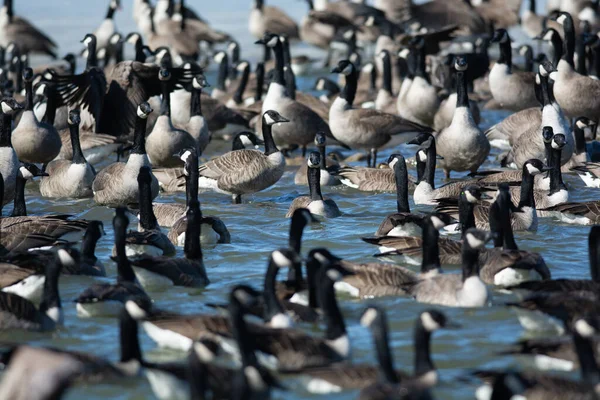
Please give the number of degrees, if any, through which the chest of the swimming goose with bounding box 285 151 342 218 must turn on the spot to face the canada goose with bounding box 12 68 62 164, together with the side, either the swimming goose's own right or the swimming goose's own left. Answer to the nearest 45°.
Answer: approximately 135° to the swimming goose's own right

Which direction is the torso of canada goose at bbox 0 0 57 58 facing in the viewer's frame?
to the viewer's left

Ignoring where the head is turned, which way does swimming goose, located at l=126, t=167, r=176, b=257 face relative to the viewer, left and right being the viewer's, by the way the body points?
facing away from the viewer and to the right of the viewer

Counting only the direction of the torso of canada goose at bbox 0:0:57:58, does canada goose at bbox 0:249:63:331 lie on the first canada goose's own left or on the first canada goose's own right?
on the first canada goose's own left

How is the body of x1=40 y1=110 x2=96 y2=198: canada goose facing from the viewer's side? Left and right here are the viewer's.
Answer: facing the viewer and to the right of the viewer

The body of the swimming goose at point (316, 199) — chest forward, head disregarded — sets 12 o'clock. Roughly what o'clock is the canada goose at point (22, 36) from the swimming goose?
The canada goose is roughly at 5 o'clock from the swimming goose.

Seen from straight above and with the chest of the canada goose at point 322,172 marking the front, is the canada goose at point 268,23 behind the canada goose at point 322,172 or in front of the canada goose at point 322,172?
behind

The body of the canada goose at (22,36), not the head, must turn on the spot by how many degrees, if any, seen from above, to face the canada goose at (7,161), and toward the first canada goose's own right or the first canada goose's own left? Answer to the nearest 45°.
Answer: approximately 90° to the first canada goose's own left

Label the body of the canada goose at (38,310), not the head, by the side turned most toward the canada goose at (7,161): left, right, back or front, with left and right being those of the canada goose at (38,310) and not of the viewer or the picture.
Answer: left

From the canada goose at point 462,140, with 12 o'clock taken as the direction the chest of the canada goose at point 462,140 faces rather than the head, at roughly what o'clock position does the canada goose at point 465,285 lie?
the canada goose at point 465,285 is roughly at 12 o'clock from the canada goose at point 462,140.
